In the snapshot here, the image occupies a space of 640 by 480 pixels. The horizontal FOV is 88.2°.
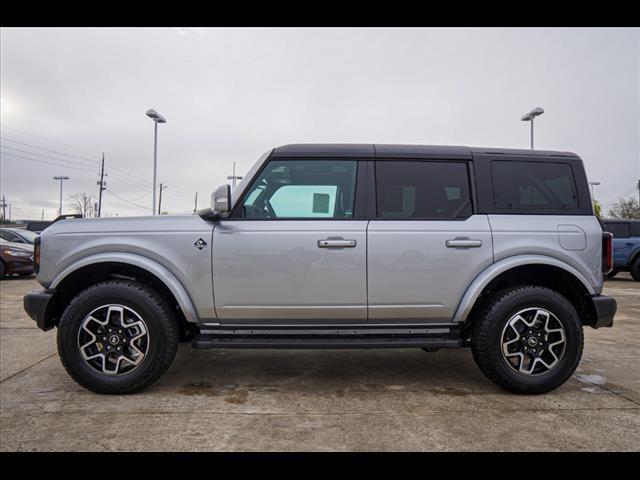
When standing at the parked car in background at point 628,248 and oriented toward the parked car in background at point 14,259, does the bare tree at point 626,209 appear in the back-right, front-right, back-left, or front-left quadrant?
back-right

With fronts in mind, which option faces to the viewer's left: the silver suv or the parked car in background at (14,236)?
the silver suv

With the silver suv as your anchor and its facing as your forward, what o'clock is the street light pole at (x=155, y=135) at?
The street light pole is roughly at 2 o'clock from the silver suv.

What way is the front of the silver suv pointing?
to the viewer's left

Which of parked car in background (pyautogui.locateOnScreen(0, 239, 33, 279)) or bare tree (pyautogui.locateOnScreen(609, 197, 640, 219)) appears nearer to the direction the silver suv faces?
the parked car in background

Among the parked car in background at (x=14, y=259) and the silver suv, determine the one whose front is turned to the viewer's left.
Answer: the silver suv

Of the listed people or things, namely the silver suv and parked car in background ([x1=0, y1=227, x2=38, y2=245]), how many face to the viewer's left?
1

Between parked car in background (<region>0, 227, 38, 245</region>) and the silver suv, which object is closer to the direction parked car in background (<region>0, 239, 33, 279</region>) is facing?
the silver suv

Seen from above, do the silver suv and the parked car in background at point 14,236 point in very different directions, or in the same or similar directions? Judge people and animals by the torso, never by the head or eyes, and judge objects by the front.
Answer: very different directions

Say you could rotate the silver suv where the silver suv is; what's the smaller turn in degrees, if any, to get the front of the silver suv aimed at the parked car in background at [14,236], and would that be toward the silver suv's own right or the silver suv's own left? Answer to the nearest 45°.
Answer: approximately 45° to the silver suv's own right
